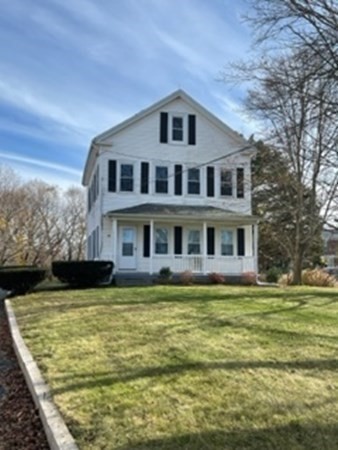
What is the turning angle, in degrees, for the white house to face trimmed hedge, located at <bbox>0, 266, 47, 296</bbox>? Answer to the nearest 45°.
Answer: approximately 45° to its right

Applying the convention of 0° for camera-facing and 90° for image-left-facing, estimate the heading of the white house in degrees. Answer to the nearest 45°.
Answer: approximately 0°

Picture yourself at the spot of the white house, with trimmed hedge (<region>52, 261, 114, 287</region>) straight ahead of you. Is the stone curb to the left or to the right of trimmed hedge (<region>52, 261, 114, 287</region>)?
left

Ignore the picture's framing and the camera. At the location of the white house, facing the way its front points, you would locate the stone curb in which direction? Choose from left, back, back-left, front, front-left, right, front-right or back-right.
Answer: front

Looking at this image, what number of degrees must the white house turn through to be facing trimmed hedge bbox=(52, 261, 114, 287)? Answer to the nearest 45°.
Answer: approximately 45° to its right
